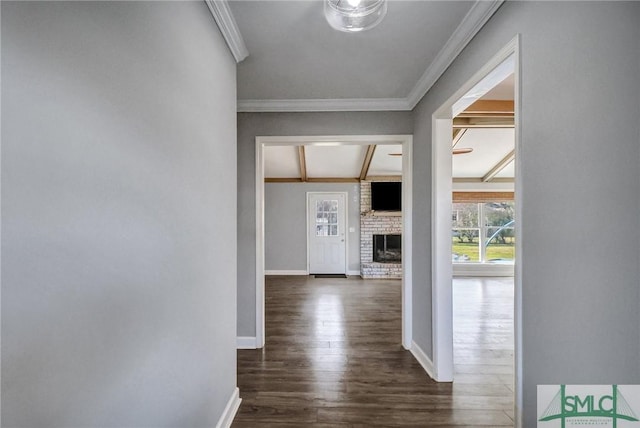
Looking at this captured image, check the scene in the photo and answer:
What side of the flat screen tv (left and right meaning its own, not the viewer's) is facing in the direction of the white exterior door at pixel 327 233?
right

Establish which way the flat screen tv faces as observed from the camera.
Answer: facing the viewer

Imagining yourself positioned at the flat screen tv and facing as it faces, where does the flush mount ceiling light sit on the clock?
The flush mount ceiling light is roughly at 12 o'clock from the flat screen tv.

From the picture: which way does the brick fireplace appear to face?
toward the camera

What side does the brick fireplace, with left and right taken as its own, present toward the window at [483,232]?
left

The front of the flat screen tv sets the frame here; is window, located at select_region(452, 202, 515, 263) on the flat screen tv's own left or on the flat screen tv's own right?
on the flat screen tv's own left

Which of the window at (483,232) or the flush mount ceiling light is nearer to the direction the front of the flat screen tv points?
the flush mount ceiling light

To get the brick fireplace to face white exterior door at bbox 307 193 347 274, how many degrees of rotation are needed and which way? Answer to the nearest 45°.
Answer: approximately 90° to its right

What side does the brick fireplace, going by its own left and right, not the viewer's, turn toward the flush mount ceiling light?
front

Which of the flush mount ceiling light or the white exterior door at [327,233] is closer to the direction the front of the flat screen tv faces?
the flush mount ceiling light
